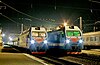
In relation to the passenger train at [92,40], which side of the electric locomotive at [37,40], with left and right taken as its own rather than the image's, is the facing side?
left

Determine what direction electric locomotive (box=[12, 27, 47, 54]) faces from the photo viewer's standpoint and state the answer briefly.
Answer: facing the viewer and to the right of the viewer

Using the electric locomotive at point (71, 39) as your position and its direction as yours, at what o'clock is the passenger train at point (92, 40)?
The passenger train is roughly at 8 o'clock from the electric locomotive.

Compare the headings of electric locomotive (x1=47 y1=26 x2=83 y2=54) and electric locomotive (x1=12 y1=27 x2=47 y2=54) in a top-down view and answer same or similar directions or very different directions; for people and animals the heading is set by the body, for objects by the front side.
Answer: same or similar directions
